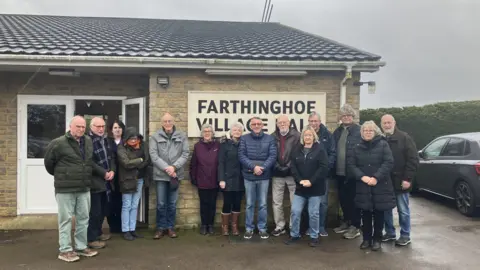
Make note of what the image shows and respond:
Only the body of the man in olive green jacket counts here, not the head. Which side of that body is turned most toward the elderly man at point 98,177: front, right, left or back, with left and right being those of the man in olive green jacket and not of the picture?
left

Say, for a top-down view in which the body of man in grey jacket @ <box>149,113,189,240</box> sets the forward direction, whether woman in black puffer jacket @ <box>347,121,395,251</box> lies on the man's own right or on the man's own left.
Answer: on the man's own left

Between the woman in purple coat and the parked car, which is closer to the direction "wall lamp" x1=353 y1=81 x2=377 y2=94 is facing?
the parked car

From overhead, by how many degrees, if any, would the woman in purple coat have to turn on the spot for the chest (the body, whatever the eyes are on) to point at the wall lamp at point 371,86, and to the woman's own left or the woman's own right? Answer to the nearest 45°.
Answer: approximately 90° to the woman's own left

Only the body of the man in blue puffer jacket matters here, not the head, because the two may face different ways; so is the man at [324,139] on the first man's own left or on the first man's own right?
on the first man's own left

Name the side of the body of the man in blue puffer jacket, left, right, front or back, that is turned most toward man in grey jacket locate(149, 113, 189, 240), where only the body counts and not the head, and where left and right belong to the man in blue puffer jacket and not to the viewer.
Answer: right

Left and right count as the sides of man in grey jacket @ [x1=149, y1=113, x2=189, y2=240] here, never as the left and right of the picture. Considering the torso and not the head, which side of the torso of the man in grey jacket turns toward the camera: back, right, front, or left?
front

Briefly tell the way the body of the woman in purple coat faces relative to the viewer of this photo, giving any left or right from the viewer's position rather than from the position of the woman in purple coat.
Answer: facing the viewer

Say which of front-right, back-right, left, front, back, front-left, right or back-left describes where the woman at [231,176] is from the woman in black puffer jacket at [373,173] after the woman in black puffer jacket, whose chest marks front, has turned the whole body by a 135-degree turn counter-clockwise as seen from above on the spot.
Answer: back-left
